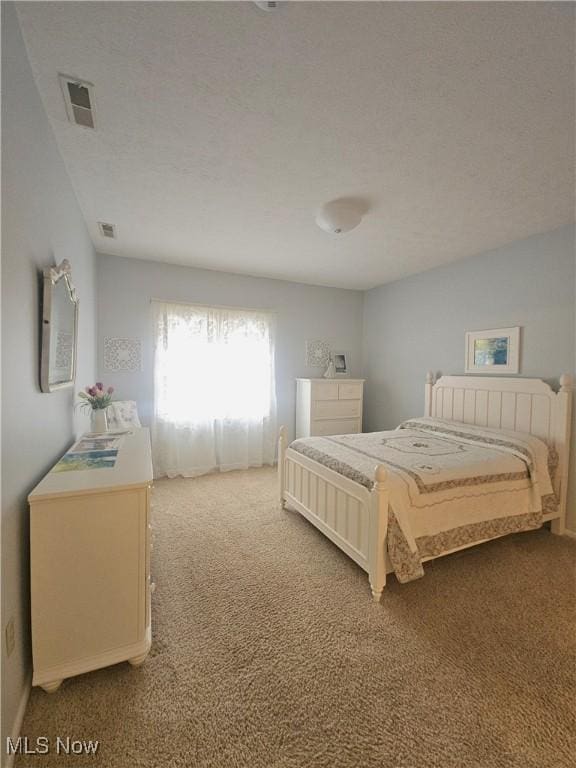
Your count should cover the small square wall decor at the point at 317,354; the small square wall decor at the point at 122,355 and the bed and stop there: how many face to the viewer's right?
0

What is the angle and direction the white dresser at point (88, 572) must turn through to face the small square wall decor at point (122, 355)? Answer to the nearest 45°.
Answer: approximately 90° to its left

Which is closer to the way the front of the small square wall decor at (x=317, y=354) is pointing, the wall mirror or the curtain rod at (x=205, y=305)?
the wall mirror

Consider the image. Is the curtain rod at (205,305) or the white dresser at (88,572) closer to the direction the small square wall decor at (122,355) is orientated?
the white dresser

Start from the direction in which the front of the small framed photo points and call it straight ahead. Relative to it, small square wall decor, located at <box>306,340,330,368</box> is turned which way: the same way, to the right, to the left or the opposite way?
the same way

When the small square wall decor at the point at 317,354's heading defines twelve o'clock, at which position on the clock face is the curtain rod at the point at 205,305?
The curtain rod is roughly at 2 o'clock from the small square wall decor.

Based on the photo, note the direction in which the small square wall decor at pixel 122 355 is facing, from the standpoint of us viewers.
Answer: facing the viewer

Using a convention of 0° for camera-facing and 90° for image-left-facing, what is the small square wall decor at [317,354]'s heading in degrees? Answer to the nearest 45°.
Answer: approximately 0°

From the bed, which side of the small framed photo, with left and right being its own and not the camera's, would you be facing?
front

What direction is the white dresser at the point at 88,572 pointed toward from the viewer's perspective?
to the viewer's right

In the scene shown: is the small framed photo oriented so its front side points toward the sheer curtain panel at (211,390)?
no

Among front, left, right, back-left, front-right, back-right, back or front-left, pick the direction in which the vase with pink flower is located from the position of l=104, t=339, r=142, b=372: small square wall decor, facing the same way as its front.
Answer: front

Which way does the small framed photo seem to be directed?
toward the camera

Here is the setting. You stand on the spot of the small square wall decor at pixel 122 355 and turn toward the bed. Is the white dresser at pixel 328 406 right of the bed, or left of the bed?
left
